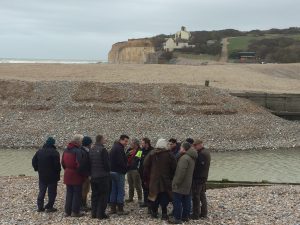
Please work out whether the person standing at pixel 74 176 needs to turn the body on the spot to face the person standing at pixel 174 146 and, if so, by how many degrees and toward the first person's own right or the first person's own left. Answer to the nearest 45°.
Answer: approximately 45° to the first person's own right

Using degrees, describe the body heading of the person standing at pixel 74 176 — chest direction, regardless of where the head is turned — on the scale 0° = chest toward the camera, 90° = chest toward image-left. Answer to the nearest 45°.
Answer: approximately 225°

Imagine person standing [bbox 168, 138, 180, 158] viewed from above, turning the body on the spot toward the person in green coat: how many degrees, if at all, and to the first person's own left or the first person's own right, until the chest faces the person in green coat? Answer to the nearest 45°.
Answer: approximately 45° to the first person's own left

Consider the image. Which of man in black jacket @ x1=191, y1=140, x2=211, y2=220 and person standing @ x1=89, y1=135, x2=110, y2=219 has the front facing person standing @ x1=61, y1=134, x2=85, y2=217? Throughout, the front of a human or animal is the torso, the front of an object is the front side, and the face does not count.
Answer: the man in black jacket

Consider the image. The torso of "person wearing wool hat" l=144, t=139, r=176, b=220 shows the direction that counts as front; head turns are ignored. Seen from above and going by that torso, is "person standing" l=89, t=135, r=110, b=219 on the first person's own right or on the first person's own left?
on the first person's own left

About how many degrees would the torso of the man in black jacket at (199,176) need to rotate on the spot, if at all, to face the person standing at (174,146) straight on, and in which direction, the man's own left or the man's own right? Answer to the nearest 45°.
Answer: approximately 45° to the man's own right

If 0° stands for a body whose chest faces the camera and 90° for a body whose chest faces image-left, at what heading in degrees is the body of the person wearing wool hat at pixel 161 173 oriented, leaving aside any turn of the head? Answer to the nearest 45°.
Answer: approximately 180°

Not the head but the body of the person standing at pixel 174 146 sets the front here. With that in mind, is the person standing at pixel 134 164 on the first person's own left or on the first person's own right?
on the first person's own right

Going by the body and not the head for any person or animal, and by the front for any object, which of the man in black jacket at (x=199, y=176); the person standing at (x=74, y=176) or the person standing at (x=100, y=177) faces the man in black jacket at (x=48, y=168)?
the man in black jacket at (x=199, y=176)

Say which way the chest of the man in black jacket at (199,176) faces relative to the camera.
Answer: to the viewer's left

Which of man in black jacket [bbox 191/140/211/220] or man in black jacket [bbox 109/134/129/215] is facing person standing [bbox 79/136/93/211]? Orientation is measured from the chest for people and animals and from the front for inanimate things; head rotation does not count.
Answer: man in black jacket [bbox 191/140/211/220]
